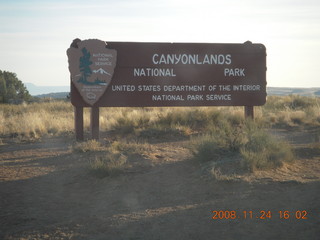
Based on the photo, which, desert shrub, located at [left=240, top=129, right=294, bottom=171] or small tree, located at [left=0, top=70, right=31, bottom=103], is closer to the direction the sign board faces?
the desert shrub

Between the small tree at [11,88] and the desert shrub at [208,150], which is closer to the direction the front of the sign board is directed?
the desert shrub

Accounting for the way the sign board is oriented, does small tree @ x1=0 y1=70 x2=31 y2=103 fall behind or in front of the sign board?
behind

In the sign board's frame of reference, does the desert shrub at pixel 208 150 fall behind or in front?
in front

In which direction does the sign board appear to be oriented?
toward the camera

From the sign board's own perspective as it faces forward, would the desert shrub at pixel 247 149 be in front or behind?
in front

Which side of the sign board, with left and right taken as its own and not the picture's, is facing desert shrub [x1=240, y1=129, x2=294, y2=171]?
front
